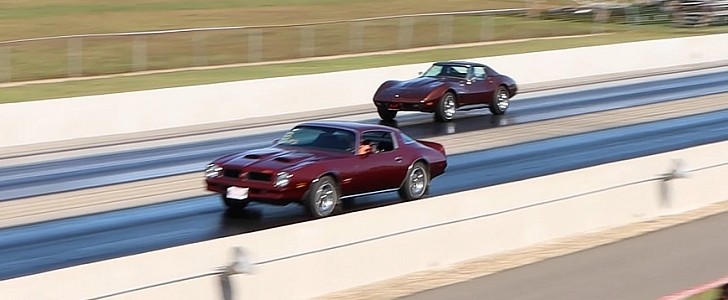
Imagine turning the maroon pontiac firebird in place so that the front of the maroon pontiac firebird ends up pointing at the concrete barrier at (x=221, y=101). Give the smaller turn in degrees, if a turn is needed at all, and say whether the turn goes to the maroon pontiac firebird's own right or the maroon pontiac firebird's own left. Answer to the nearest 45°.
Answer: approximately 135° to the maroon pontiac firebird's own right

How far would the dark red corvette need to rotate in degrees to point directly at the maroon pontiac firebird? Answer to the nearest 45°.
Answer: approximately 45° to its left

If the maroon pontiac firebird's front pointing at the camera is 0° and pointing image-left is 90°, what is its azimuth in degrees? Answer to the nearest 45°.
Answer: approximately 45°

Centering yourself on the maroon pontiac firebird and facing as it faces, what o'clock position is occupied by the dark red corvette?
The dark red corvette is roughly at 5 o'clock from the maroon pontiac firebird.

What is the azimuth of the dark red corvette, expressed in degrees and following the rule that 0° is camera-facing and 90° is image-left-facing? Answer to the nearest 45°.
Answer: approximately 45°
